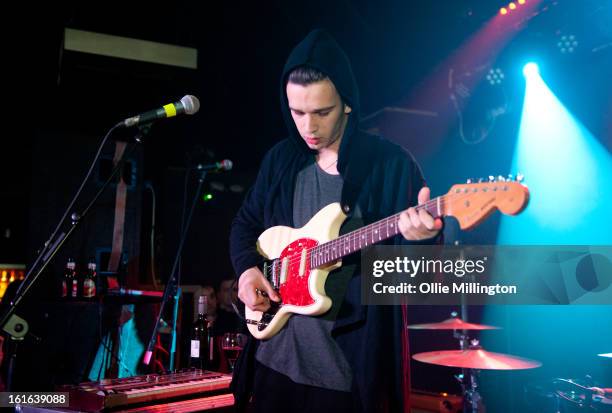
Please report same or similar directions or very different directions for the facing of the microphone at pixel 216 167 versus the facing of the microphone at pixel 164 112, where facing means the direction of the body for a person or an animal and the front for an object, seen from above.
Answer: same or similar directions

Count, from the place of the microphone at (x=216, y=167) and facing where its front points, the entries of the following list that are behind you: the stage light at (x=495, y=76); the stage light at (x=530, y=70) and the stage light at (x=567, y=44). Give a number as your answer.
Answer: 0

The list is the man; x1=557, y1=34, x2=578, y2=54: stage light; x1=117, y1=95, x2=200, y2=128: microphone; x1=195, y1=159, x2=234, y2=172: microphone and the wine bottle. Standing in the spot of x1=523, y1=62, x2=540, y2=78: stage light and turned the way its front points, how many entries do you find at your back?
0

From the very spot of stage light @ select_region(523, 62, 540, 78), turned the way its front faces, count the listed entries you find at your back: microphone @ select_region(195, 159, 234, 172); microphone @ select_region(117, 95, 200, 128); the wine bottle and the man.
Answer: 0

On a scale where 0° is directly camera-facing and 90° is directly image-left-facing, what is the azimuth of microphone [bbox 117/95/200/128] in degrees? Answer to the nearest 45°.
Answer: approximately 270°

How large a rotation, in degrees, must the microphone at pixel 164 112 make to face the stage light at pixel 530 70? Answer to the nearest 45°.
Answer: approximately 45° to its left

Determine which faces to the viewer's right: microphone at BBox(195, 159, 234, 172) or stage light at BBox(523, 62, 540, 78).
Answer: the microphone

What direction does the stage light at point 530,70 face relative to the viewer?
toward the camera

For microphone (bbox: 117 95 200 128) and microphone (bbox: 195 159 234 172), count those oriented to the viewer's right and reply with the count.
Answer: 2

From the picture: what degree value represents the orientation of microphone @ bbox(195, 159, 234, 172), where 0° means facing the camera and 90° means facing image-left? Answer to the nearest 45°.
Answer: approximately 270°

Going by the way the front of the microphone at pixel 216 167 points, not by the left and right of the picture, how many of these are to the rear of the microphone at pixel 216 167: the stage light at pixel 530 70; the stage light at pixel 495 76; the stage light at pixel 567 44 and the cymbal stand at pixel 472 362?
0

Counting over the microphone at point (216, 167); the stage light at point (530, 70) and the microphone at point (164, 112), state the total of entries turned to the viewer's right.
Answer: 2

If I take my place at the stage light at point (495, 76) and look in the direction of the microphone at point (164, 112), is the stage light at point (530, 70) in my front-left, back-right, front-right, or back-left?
back-left

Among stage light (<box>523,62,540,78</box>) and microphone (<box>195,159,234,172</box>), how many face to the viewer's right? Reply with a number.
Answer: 1
